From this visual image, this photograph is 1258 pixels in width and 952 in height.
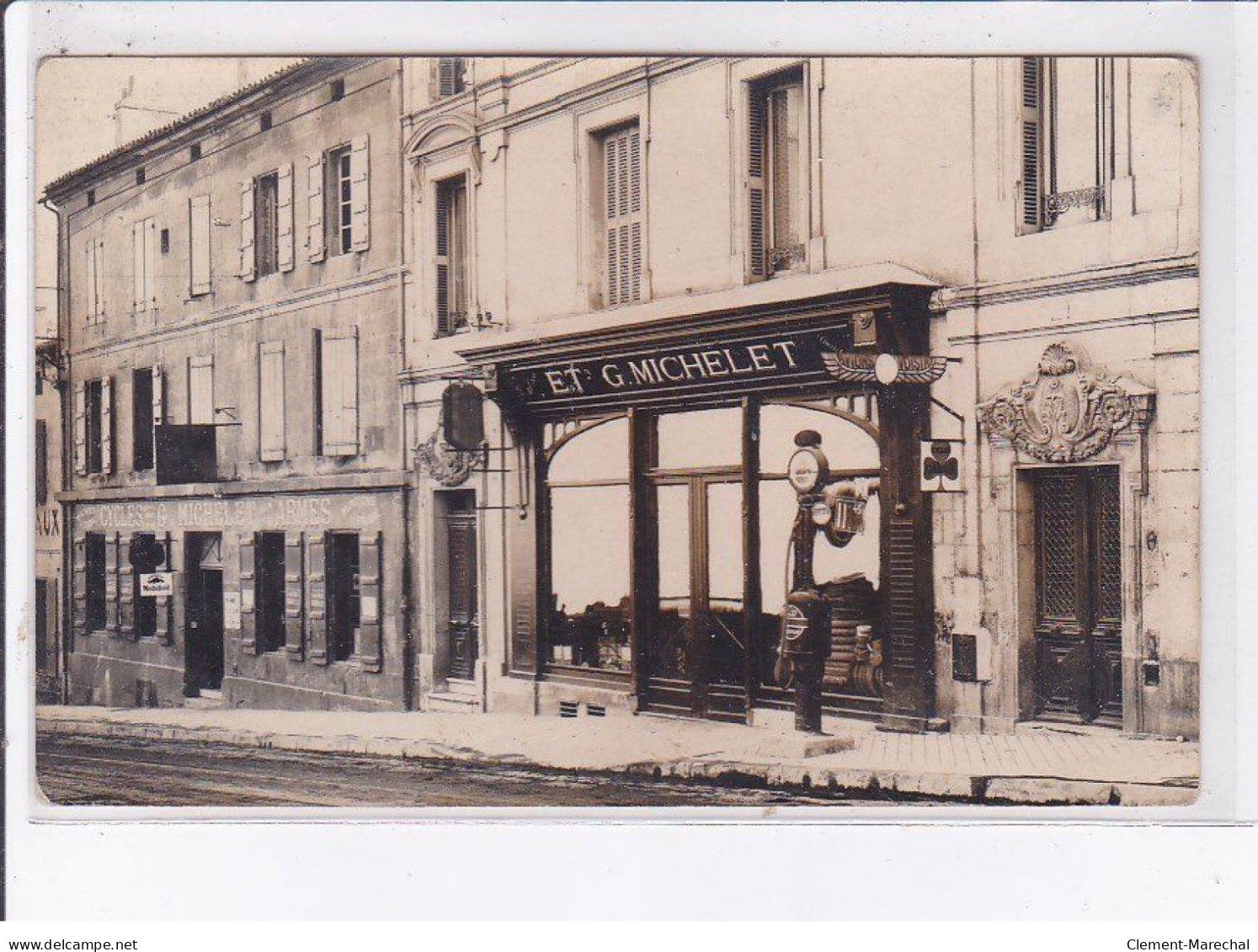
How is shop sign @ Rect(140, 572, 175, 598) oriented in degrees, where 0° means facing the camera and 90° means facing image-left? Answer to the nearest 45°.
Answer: approximately 0°
